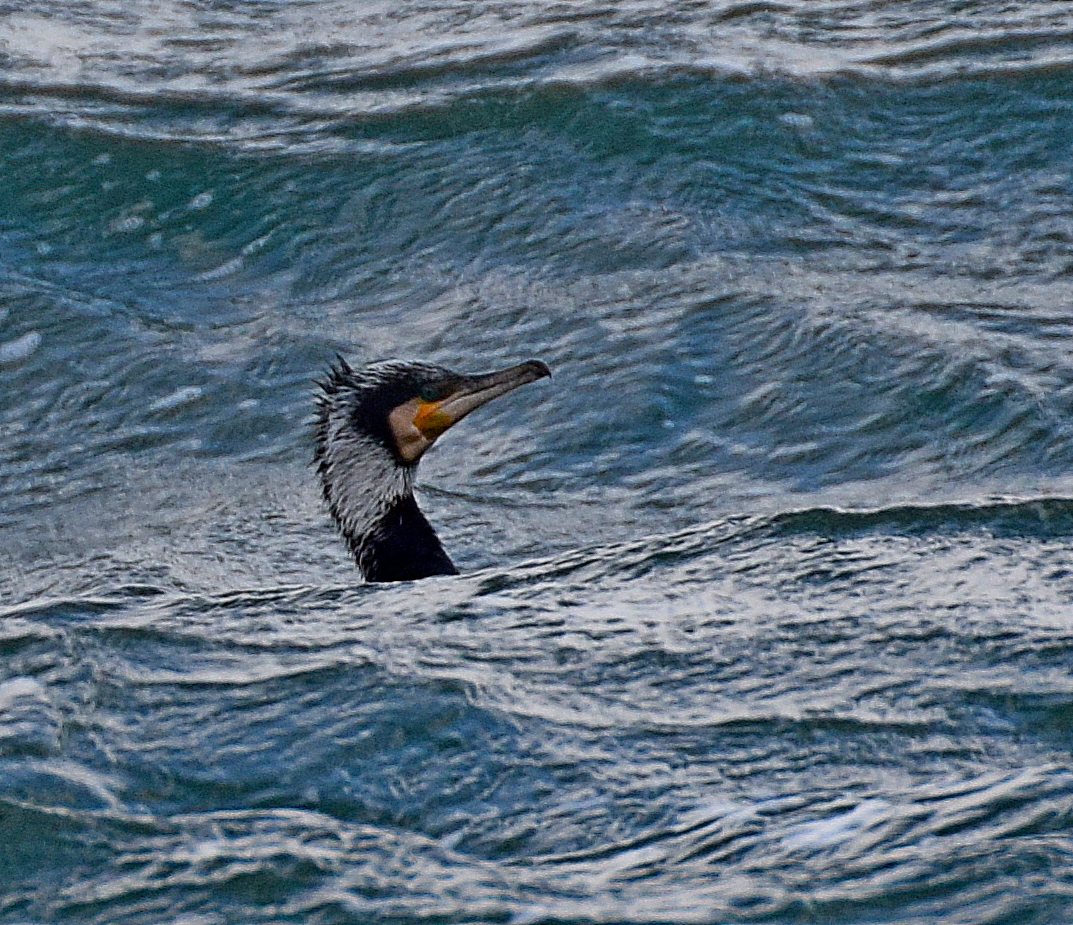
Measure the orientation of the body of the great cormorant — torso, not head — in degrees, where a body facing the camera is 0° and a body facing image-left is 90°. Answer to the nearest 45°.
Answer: approximately 270°
